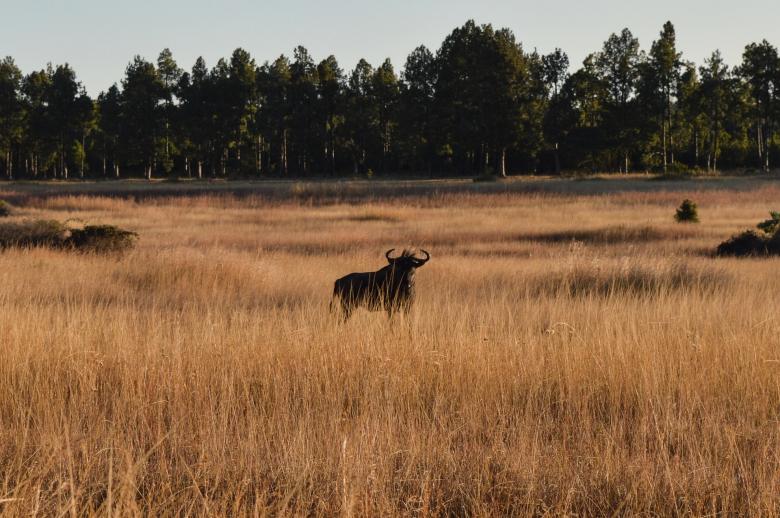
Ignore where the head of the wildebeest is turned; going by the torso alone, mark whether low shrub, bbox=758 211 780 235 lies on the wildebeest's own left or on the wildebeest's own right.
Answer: on the wildebeest's own left

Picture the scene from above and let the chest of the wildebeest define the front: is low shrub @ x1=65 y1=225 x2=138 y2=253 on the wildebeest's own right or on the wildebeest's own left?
on the wildebeest's own left

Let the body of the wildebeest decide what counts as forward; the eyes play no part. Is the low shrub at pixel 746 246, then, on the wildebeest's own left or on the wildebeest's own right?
on the wildebeest's own left

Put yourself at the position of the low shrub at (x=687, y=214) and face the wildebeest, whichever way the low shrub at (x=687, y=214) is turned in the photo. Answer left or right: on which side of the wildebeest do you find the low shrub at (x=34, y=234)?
right

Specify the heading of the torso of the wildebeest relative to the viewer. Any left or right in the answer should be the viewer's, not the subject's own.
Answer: facing to the right of the viewer
